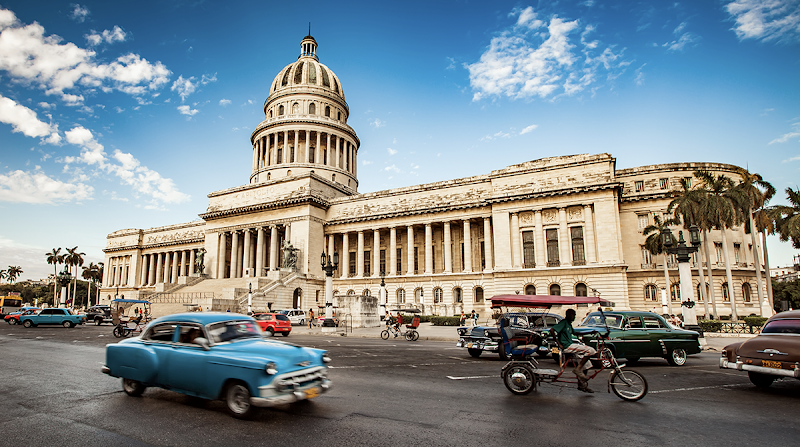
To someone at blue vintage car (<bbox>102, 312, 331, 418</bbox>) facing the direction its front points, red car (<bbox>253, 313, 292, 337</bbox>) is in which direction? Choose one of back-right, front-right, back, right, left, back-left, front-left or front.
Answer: back-left

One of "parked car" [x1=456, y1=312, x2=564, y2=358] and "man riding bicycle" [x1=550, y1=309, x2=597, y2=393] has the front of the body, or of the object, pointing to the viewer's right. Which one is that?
the man riding bicycle

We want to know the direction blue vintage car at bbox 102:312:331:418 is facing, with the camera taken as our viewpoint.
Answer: facing the viewer and to the right of the viewer

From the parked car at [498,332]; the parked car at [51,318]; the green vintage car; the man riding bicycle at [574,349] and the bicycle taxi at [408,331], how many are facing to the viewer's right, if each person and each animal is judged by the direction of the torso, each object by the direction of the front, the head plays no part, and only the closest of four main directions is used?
1

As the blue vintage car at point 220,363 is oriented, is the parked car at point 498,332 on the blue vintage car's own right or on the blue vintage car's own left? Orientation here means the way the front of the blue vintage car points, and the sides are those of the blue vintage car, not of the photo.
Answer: on the blue vintage car's own left

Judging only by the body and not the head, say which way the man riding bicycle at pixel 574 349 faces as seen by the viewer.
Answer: to the viewer's right

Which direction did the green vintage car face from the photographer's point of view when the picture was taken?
facing the viewer and to the left of the viewer

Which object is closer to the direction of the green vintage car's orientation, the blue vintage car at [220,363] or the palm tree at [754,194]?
the blue vintage car

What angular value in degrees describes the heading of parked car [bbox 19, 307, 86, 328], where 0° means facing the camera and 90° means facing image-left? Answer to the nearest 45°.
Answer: approximately 90°

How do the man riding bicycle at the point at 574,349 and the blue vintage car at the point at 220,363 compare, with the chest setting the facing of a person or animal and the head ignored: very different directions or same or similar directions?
same or similar directions

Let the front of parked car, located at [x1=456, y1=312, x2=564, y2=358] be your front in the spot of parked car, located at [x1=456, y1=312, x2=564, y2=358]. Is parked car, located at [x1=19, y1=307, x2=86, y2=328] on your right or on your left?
on your right

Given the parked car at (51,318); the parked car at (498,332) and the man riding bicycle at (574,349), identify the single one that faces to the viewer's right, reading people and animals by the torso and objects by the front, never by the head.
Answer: the man riding bicycle

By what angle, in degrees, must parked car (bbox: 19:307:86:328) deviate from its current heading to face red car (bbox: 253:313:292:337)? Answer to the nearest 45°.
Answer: approximately 135° to its left
